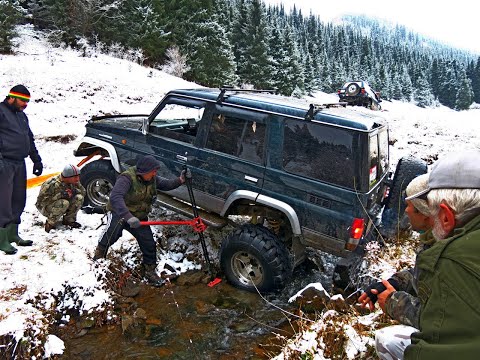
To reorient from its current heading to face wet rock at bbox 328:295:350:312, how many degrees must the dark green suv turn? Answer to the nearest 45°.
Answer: approximately 180°

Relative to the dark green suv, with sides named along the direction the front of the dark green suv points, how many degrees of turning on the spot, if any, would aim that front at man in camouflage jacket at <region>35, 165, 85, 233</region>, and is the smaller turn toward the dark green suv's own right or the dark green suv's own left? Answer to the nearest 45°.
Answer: approximately 45° to the dark green suv's own left

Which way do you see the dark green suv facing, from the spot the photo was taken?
facing away from the viewer and to the left of the viewer

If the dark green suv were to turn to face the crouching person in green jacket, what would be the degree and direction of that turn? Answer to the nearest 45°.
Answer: approximately 135° to its left

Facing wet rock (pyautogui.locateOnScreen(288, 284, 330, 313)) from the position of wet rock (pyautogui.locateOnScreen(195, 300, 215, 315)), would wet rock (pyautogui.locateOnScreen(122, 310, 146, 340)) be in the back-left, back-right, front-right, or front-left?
back-right

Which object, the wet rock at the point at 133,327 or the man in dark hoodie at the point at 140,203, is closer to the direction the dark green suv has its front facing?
the man in dark hoodie

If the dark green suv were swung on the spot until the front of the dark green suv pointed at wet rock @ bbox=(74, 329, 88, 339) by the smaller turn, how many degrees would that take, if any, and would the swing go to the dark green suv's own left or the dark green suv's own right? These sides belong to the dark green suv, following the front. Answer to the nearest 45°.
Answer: approximately 90° to the dark green suv's own left

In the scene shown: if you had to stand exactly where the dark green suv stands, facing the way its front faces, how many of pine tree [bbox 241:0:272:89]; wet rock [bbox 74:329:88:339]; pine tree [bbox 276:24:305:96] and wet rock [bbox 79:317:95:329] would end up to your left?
2

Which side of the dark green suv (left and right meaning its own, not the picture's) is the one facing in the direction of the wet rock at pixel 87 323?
left
